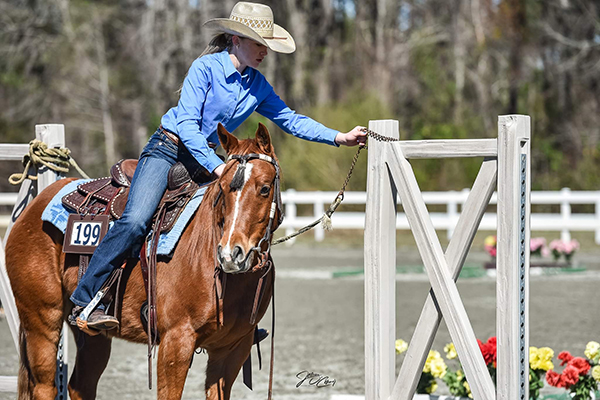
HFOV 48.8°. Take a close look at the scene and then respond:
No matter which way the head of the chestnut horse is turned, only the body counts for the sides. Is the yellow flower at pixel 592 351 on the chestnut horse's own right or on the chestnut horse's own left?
on the chestnut horse's own left

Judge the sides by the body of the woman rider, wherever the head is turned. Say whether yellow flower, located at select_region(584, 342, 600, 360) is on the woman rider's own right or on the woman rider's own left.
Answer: on the woman rider's own left

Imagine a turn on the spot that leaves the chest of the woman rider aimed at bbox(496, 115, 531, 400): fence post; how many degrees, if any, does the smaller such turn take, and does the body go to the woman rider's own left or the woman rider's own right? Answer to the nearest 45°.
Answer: approximately 45° to the woman rider's own left

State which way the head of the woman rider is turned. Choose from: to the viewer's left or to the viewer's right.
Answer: to the viewer's right

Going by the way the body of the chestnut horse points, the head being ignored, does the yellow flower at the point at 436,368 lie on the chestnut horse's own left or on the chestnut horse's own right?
on the chestnut horse's own left

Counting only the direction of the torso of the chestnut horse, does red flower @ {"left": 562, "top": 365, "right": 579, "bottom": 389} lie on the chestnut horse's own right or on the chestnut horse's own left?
on the chestnut horse's own left

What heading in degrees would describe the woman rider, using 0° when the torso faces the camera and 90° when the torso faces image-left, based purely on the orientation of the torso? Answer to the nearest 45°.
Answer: approximately 315°

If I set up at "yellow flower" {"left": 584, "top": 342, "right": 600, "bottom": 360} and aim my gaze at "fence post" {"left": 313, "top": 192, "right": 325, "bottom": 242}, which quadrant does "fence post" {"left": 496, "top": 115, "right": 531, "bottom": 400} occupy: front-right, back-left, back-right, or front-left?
back-left

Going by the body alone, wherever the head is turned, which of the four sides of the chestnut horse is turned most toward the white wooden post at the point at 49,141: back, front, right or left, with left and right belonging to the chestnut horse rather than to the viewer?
back

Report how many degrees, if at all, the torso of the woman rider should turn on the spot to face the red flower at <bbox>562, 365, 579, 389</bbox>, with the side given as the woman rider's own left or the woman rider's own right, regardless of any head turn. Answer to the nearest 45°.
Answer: approximately 45° to the woman rider's own left

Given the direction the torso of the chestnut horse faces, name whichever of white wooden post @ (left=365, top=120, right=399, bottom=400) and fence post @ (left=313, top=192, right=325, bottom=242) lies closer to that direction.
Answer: the white wooden post

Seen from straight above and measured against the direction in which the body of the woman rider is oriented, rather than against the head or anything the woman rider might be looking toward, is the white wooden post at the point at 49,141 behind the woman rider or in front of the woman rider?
behind
